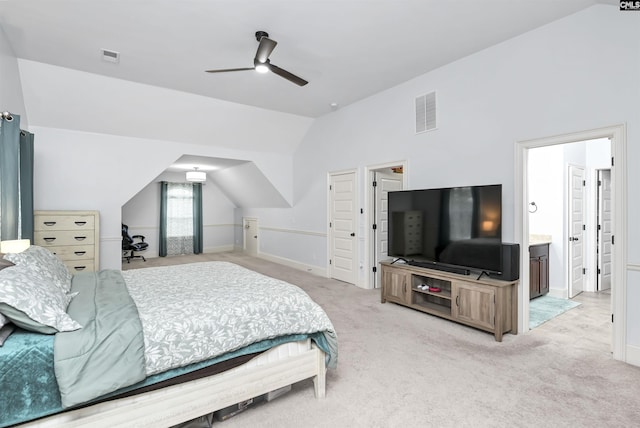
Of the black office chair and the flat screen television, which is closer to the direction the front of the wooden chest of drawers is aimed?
the flat screen television

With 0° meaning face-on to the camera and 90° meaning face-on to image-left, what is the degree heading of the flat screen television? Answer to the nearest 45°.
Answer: approximately 45°

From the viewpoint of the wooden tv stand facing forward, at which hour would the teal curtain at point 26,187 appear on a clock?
The teal curtain is roughly at 1 o'clock from the wooden tv stand.

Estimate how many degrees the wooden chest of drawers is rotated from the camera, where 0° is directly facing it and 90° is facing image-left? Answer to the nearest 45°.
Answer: approximately 0°

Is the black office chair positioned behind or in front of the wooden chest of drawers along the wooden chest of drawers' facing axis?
behind

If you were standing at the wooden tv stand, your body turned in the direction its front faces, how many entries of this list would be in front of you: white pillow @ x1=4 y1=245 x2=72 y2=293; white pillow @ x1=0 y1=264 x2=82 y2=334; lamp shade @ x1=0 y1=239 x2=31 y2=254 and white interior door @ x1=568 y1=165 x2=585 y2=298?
3

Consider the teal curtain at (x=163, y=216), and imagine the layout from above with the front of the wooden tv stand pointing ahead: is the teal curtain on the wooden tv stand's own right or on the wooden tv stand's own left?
on the wooden tv stand's own right

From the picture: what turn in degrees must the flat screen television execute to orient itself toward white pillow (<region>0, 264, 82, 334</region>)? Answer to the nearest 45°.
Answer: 0° — it already faces it

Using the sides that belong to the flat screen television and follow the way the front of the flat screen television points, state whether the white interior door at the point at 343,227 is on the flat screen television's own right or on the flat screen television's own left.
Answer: on the flat screen television's own right

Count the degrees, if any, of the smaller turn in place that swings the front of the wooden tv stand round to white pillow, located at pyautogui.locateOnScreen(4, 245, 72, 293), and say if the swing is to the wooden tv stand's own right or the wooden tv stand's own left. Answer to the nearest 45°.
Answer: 0° — it already faces it
